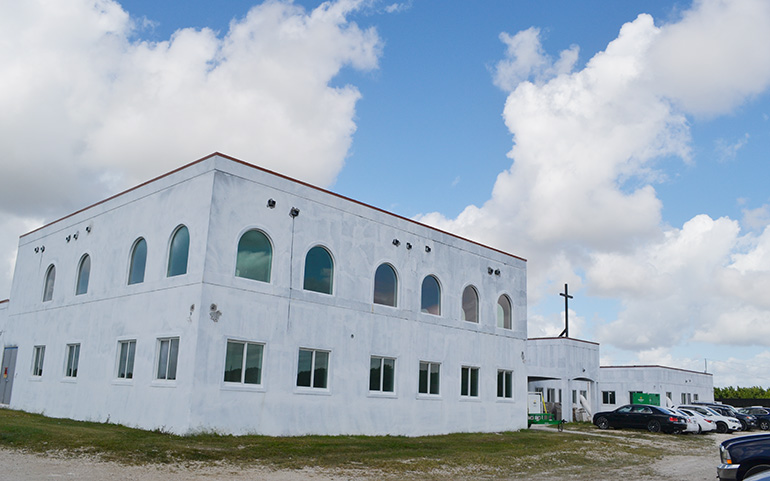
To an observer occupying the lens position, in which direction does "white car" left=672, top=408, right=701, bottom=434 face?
facing away from the viewer and to the left of the viewer

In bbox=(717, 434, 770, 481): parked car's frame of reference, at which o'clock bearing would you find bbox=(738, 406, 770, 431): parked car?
bbox=(738, 406, 770, 431): parked car is roughly at 3 o'clock from bbox=(717, 434, 770, 481): parked car.

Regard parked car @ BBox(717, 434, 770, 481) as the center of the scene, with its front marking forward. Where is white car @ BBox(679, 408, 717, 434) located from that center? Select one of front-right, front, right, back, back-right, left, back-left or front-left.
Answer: right

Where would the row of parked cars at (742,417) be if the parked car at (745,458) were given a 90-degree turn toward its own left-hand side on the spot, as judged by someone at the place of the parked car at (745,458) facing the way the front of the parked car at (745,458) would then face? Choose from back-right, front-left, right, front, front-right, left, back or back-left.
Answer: back

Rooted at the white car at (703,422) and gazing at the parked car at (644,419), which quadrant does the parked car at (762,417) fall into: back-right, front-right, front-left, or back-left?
back-right

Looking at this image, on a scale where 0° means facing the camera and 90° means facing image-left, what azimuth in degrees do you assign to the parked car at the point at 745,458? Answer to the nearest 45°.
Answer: approximately 90°

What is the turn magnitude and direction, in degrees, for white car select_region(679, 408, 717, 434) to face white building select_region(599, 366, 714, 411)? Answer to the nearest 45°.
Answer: approximately 45° to its right

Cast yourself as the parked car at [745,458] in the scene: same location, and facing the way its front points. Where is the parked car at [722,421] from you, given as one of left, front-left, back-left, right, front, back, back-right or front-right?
right
